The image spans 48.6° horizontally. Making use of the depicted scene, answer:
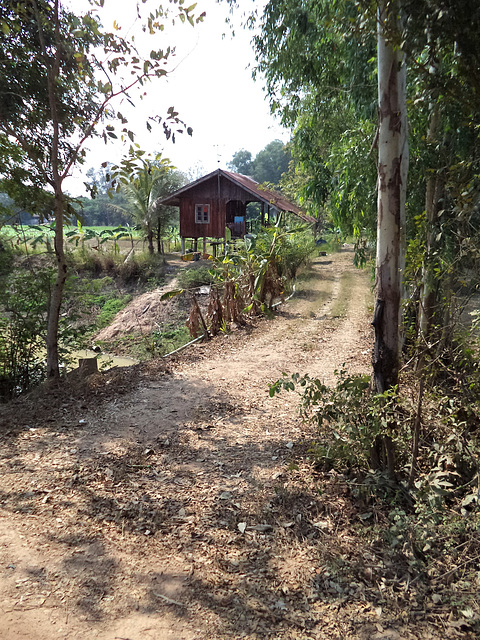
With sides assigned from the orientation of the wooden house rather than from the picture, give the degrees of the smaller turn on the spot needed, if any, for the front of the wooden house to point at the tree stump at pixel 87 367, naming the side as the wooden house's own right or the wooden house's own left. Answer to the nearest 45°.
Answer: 0° — it already faces it

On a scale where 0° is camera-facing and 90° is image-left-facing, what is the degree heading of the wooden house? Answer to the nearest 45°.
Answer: approximately 0°
